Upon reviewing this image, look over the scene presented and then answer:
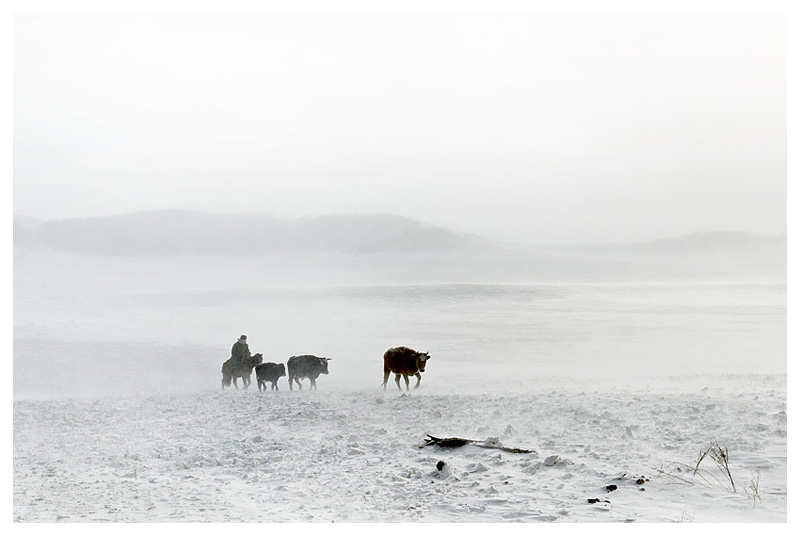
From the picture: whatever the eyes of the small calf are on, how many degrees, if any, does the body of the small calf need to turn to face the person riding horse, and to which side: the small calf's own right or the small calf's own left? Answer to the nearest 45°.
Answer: approximately 135° to the small calf's own left

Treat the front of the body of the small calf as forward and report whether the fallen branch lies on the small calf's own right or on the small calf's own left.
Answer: on the small calf's own right

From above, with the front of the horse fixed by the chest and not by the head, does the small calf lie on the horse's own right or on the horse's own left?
on the horse's own right

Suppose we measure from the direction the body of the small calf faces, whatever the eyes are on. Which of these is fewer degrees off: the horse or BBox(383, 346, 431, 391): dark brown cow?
the dark brown cow

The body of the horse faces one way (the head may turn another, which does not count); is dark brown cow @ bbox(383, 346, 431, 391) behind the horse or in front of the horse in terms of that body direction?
in front

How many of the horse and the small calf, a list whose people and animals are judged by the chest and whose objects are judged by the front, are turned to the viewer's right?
2

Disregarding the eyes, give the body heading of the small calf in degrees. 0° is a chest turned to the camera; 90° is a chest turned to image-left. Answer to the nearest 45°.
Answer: approximately 270°

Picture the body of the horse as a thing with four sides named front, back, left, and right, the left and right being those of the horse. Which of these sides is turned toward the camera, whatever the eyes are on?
right

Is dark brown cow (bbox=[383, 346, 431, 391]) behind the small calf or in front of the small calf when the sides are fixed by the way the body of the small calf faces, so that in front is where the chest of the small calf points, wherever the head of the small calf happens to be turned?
in front

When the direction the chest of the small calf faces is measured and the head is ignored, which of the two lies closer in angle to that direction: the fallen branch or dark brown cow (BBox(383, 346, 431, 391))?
the dark brown cow
